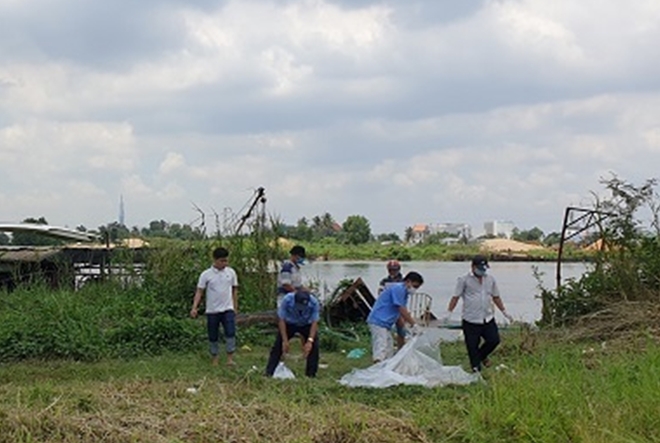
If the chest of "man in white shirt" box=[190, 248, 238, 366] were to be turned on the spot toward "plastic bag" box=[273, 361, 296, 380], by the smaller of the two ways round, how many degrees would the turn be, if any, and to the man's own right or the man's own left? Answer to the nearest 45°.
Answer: approximately 45° to the man's own left

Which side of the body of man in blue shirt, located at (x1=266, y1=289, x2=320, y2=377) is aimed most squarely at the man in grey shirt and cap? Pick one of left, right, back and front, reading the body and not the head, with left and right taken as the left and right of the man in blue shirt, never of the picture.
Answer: left

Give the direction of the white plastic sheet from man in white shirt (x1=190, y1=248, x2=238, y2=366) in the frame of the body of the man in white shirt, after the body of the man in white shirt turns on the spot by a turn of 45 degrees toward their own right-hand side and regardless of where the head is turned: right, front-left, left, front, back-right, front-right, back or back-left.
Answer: left

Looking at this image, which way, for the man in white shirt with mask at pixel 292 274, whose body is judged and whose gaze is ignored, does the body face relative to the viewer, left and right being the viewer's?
facing the viewer and to the right of the viewer

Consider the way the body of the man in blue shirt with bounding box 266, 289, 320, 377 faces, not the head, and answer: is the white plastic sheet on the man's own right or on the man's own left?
on the man's own left

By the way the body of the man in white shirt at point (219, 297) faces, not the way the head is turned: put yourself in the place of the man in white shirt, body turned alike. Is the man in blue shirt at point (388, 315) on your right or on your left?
on your left

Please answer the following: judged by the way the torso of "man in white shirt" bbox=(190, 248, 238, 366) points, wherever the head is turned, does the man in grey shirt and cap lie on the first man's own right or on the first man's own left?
on the first man's own left

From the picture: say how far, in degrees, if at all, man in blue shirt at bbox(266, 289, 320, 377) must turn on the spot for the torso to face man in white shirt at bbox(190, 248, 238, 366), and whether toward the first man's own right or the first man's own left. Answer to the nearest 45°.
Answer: approximately 135° to the first man's own right

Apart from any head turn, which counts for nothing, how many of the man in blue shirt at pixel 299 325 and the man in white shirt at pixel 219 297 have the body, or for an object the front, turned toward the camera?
2

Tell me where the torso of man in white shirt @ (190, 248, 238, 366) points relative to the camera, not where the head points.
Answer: toward the camera
